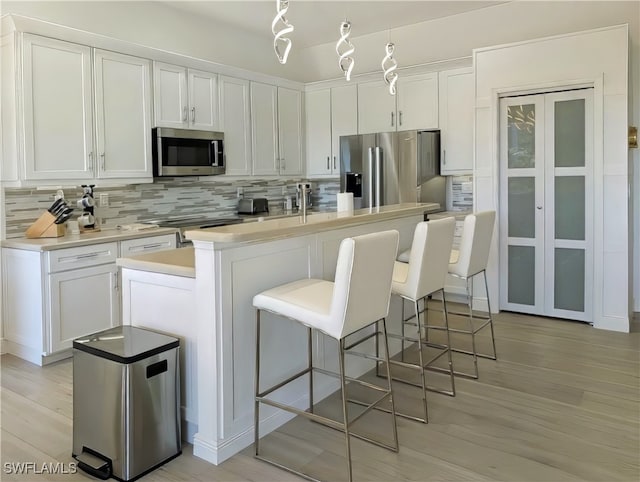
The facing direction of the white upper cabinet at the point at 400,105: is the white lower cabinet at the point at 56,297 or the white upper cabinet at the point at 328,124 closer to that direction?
the white lower cabinet

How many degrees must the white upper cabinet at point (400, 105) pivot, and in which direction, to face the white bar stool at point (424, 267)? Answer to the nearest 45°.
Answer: approximately 45° to its left

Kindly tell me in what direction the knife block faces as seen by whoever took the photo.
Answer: facing to the right of the viewer

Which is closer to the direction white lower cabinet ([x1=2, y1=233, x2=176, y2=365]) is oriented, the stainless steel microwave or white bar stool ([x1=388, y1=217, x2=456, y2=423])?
the white bar stool

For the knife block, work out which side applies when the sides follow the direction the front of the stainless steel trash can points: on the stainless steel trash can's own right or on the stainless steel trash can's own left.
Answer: on the stainless steel trash can's own right

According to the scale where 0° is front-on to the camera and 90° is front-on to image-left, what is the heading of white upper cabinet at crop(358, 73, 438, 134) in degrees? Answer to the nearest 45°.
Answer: approximately 45°

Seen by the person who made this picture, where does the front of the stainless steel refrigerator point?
facing the viewer and to the left of the viewer

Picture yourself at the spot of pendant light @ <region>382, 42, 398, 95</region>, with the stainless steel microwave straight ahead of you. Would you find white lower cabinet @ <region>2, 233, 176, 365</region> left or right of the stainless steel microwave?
left

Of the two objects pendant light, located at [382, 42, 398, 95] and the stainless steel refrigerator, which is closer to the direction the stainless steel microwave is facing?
the pendant light

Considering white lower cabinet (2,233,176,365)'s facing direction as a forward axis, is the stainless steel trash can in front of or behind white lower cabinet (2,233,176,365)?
in front

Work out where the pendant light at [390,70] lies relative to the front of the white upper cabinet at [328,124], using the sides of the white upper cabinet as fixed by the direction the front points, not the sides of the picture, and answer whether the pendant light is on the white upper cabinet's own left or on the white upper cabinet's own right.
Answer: on the white upper cabinet's own left

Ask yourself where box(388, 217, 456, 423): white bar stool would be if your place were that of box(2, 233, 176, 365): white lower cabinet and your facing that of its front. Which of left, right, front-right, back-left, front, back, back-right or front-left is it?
front
